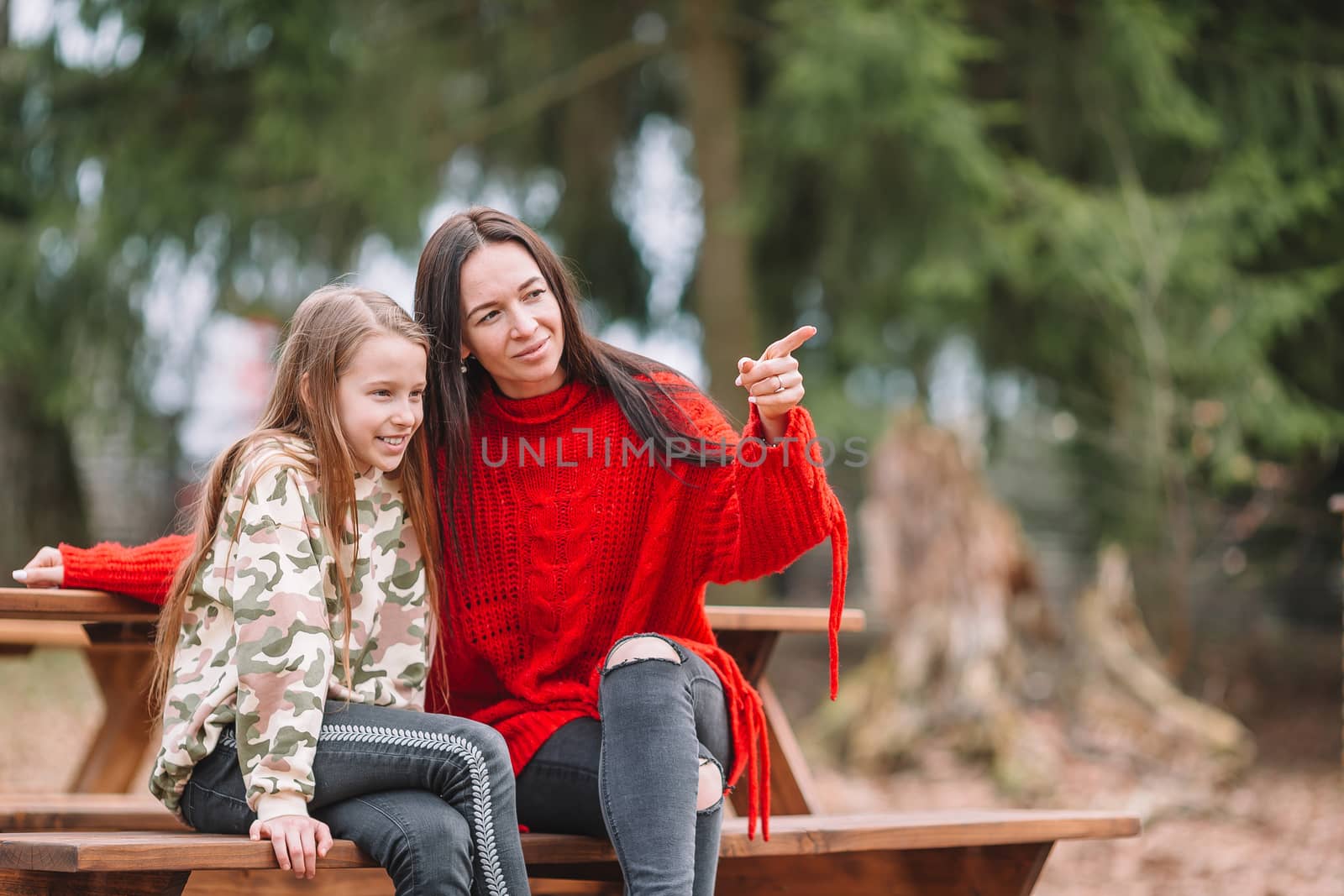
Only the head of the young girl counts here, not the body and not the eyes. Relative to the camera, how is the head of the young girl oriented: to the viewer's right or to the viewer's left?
to the viewer's right

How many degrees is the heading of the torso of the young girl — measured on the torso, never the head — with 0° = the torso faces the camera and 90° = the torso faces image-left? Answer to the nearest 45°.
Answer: approximately 315°

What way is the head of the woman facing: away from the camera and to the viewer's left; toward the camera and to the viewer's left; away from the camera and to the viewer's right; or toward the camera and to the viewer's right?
toward the camera and to the viewer's right

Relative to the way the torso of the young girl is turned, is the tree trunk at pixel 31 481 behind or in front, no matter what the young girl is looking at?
behind

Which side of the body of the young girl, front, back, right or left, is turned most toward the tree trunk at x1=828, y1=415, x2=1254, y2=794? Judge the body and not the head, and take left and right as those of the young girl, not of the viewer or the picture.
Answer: left
